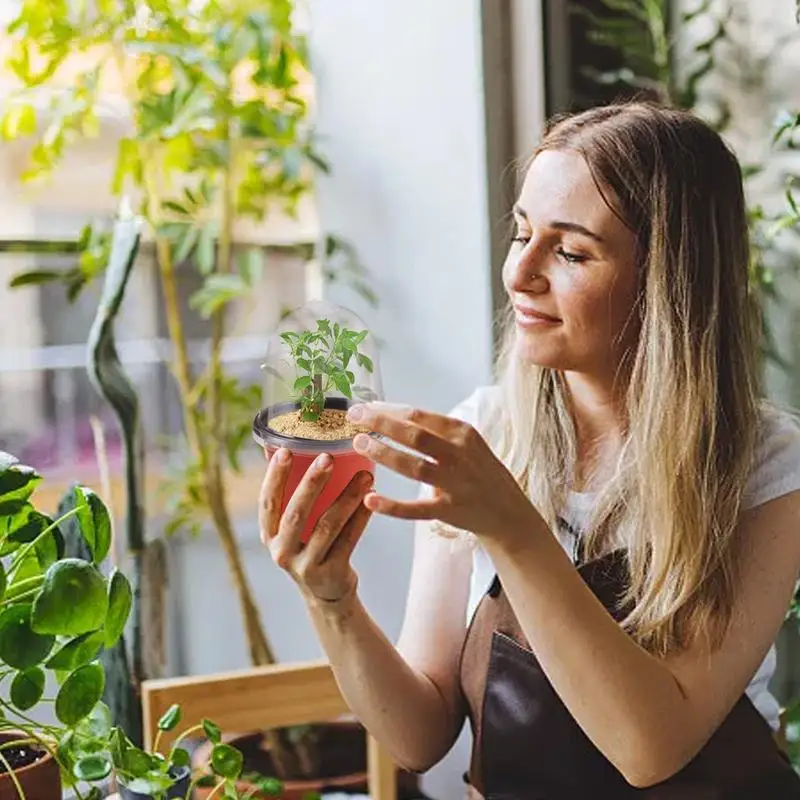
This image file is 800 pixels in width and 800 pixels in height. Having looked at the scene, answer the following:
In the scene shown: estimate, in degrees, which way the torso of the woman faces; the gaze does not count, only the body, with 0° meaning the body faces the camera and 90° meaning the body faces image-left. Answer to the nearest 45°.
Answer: approximately 45°

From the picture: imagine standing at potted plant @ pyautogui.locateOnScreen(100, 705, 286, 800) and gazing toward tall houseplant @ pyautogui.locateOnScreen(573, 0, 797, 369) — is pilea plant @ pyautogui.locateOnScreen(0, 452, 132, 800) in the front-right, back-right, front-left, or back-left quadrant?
back-left

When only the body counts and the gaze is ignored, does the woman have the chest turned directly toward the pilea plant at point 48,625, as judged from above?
yes

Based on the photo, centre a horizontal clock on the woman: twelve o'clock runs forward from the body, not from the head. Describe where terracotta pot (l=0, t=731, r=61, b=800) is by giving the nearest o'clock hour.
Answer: The terracotta pot is roughly at 12 o'clock from the woman.

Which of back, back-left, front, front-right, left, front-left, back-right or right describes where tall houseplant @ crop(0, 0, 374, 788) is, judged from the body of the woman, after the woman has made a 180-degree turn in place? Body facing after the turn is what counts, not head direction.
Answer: left

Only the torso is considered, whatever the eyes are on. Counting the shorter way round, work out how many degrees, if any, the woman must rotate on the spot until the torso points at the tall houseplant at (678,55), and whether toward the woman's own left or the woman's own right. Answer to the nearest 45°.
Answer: approximately 135° to the woman's own right
